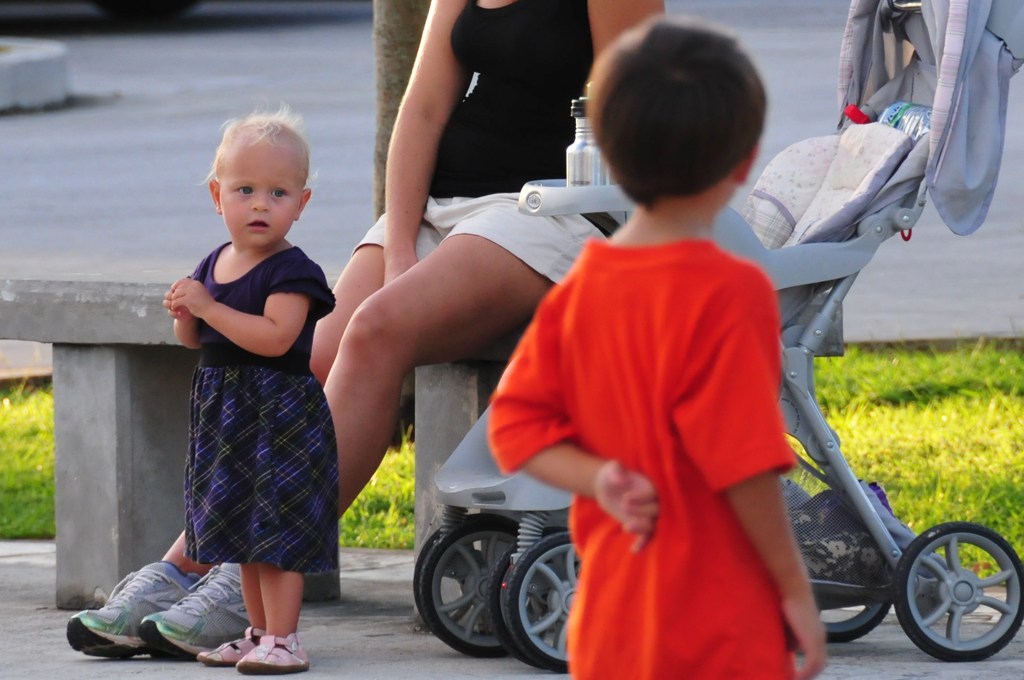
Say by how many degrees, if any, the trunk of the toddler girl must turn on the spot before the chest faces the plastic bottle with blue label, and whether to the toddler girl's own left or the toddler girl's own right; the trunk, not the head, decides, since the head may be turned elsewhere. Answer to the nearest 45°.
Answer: approximately 135° to the toddler girl's own left

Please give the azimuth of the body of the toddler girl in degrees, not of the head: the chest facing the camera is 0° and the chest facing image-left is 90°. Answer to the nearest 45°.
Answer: approximately 45°

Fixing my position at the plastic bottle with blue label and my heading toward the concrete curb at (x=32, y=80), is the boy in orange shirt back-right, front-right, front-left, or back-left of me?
back-left

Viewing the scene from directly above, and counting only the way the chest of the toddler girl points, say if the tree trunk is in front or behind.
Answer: behind

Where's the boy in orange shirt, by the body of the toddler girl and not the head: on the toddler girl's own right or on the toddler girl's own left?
on the toddler girl's own left

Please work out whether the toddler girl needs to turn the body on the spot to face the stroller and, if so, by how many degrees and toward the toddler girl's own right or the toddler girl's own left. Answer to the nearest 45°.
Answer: approximately 135° to the toddler girl's own left
